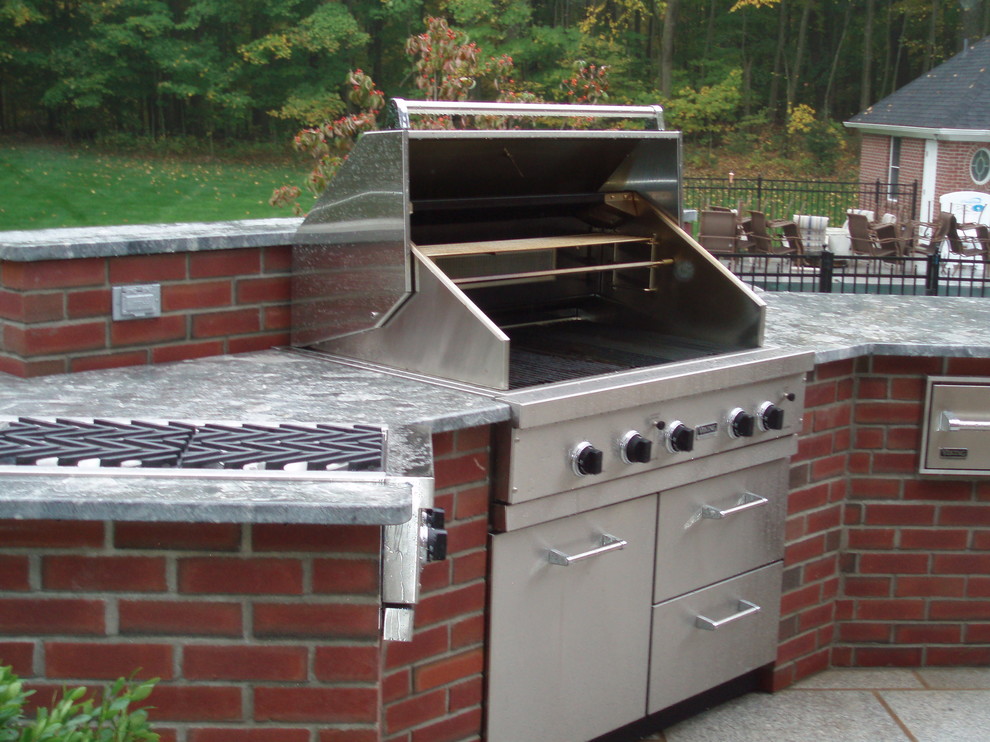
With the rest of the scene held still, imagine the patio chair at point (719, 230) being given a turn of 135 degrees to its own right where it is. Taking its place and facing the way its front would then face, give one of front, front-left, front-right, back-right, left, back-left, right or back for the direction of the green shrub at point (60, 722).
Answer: front-right

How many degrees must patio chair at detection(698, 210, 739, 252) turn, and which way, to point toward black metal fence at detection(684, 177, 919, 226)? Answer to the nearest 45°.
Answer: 0° — it already faces it

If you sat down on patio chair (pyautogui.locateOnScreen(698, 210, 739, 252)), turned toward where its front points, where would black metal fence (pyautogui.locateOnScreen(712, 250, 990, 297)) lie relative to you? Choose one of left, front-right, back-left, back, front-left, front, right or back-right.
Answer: back

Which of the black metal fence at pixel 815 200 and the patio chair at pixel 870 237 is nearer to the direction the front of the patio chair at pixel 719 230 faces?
the black metal fence

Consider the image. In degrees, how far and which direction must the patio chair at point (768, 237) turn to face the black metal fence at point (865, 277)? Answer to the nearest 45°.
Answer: approximately 45° to its right

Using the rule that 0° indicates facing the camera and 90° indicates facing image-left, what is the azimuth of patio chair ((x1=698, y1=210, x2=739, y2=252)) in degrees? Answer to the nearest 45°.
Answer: approximately 180°

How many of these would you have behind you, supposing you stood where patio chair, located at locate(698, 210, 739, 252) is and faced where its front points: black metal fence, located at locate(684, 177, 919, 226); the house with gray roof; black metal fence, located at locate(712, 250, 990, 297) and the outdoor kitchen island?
2

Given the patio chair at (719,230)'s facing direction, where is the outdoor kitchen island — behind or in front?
behind
